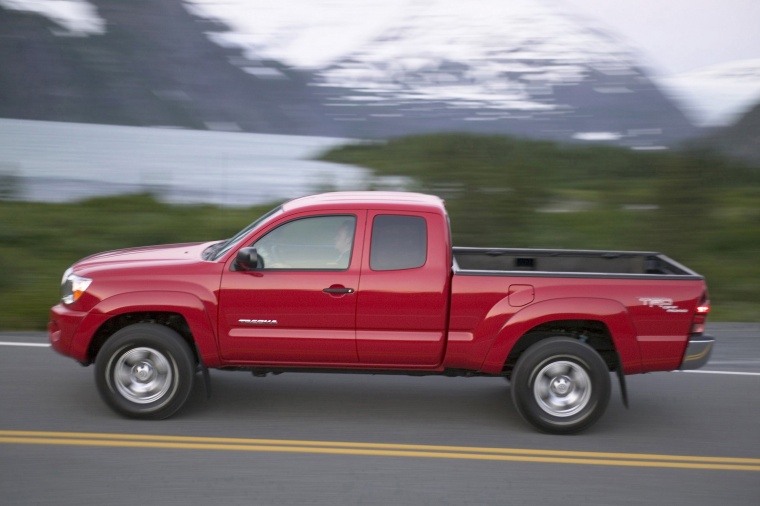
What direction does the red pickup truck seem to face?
to the viewer's left
